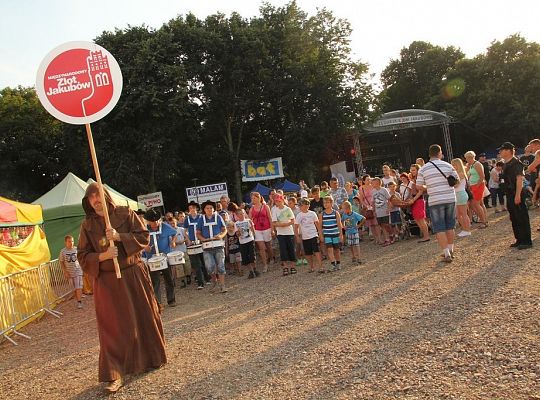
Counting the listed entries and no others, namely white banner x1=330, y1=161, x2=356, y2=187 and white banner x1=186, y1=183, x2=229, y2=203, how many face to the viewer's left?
0

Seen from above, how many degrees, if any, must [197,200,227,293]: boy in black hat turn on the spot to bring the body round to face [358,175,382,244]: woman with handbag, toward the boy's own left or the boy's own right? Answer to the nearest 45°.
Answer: approximately 135° to the boy's own left

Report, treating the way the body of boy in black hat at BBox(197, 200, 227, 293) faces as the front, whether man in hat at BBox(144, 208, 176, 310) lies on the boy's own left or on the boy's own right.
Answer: on the boy's own right

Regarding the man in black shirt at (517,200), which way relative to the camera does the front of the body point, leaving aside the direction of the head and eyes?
to the viewer's left

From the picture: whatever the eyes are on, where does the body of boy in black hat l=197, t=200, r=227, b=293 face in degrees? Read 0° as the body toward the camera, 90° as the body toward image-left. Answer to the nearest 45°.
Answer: approximately 0°
